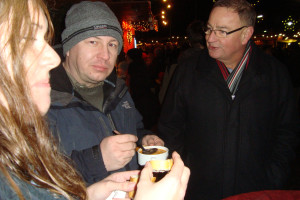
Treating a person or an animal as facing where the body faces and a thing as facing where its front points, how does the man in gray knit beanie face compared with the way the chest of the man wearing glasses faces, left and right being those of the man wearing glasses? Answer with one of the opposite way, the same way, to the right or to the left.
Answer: to the left

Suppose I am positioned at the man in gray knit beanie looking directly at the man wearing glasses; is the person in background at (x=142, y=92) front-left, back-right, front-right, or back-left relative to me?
front-left

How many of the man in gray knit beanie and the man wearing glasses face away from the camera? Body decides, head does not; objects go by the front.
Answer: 0

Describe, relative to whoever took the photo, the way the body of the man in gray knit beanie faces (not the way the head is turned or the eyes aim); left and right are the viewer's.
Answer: facing the viewer and to the right of the viewer

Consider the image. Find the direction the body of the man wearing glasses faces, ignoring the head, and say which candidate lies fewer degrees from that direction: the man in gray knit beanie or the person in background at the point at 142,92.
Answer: the man in gray knit beanie

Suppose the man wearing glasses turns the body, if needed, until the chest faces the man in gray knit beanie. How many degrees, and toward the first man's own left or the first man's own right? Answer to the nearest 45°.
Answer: approximately 45° to the first man's own right

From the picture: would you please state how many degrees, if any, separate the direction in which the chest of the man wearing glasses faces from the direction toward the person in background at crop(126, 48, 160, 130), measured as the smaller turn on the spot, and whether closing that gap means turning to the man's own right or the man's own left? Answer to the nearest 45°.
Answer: approximately 135° to the man's own right

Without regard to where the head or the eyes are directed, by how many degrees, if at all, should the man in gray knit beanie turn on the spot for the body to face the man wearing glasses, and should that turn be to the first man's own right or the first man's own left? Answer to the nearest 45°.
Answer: approximately 45° to the first man's own left

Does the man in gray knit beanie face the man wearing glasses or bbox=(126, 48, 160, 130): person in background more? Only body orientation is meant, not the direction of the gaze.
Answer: the man wearing glasses

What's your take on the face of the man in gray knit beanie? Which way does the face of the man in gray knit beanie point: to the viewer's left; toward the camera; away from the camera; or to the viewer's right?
toward the camera

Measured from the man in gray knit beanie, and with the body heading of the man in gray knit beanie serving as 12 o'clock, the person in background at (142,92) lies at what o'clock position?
The person in background is roughly at 8 o'clock from the man in gray knit beanie.

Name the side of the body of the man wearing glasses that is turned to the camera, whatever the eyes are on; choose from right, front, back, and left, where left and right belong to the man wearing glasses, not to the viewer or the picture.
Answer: front
